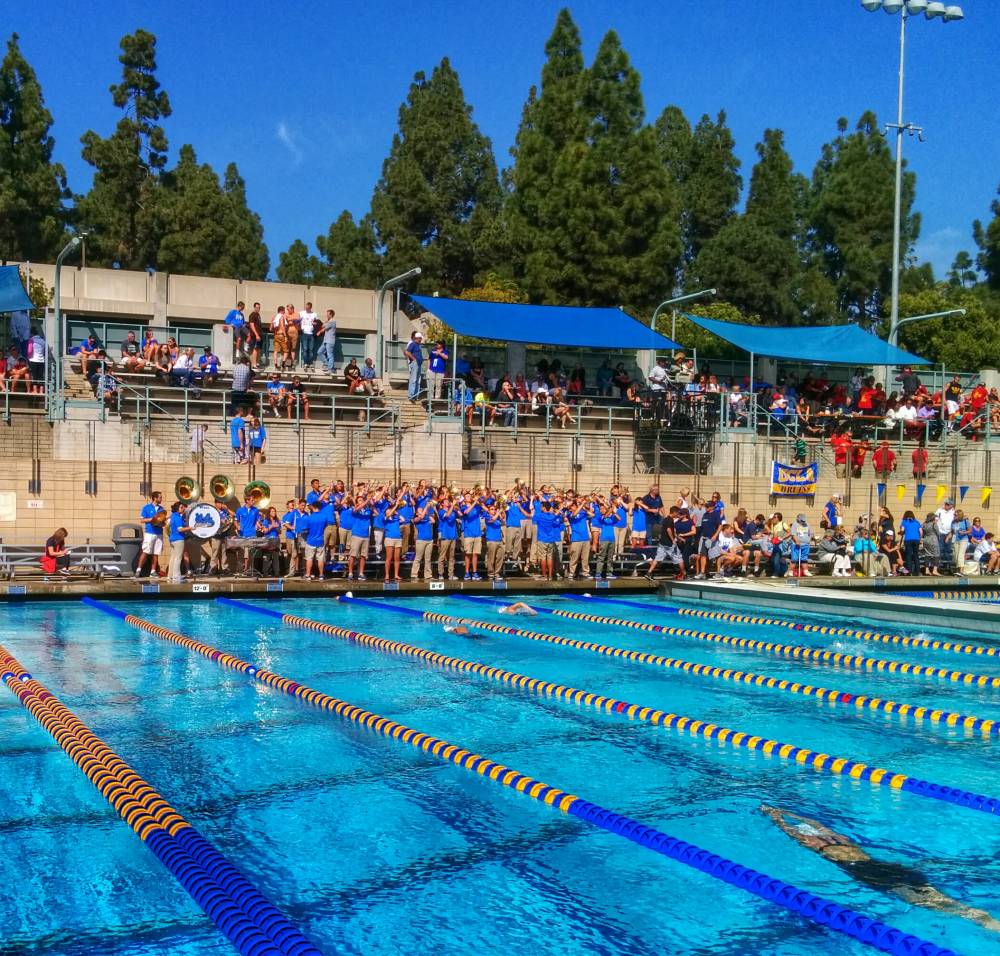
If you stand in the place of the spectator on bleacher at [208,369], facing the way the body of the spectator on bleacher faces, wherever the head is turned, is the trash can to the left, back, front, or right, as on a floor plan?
front

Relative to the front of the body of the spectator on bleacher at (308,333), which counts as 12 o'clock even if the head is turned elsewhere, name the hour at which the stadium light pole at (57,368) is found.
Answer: The stadium light pole is roughly at 2 o'clock from the spectator on bleacher.

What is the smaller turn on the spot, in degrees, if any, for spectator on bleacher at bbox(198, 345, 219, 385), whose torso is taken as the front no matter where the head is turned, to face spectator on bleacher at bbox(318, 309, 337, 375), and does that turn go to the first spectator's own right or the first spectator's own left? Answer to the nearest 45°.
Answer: approximately 135° to the first spectator's own left

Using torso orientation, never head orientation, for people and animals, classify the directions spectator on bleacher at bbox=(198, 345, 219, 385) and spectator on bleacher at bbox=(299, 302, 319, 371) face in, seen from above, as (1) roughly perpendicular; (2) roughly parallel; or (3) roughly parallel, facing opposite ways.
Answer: roughly parallel

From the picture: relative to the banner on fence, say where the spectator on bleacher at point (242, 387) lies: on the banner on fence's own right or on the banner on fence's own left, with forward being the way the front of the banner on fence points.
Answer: on the banner on fence's own right

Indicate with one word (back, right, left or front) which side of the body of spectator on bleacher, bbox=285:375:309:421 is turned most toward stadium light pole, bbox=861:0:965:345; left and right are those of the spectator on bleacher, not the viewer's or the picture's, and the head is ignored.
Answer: left

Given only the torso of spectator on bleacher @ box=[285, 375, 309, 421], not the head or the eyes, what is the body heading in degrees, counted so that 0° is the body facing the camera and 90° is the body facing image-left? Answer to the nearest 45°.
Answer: approximately 0°

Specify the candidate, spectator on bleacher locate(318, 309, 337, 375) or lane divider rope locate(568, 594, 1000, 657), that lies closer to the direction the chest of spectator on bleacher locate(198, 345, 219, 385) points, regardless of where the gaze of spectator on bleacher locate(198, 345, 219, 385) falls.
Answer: the lane divider rope

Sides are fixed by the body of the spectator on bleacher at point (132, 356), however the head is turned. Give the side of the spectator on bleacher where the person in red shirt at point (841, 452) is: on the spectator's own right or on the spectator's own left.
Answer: on the spectator's own left

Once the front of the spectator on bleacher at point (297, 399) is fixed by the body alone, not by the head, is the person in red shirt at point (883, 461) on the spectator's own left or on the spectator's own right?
on the spectator's own left

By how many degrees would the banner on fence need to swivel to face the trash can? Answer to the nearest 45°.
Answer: approximately 45° to its right

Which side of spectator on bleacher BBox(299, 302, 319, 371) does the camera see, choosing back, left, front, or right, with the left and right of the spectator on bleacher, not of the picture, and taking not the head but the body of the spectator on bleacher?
front

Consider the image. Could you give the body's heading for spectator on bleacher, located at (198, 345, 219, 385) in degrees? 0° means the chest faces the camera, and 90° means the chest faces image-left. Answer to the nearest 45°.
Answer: approximately 0°

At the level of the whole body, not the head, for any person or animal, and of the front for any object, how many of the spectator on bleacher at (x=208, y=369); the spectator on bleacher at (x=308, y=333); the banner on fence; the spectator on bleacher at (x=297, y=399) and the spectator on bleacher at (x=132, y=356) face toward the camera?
5

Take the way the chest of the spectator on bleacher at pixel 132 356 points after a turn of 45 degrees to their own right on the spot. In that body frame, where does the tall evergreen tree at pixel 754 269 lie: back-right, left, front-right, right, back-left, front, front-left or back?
back

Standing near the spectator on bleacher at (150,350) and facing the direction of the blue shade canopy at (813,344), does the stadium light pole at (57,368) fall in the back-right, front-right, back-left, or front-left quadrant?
back-right

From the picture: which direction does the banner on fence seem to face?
toward the camera

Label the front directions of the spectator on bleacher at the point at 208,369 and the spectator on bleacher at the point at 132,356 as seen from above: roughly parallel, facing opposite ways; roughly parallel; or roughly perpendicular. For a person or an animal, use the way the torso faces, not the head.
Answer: roughly parallel

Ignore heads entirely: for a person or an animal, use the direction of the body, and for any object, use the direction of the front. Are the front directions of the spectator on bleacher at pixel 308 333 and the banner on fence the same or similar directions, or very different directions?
same or similar directions
